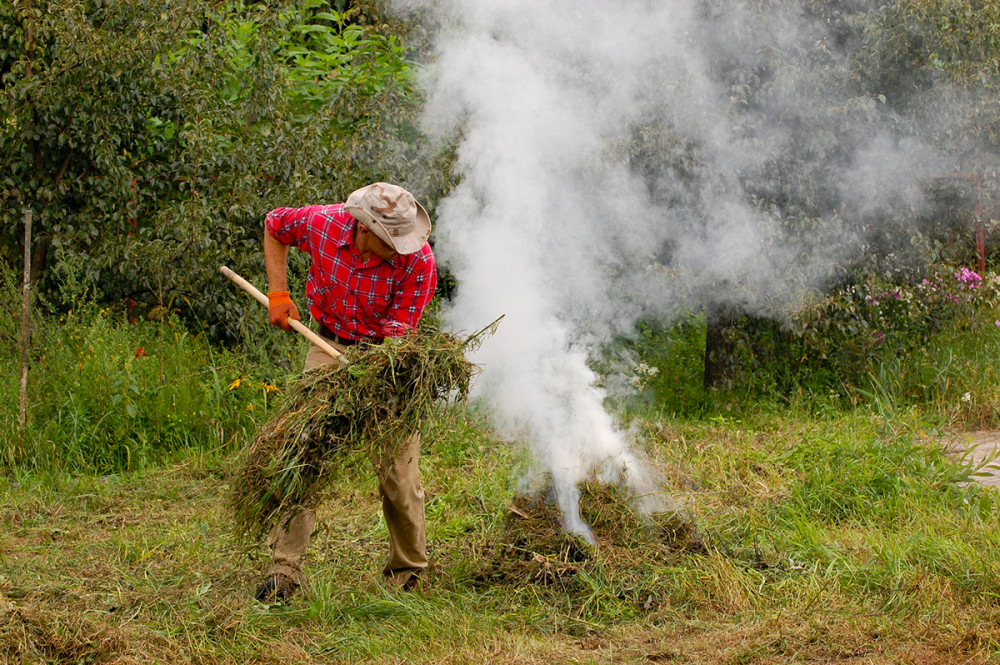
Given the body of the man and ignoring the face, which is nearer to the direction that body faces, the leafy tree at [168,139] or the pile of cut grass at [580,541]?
the pile of cut grass

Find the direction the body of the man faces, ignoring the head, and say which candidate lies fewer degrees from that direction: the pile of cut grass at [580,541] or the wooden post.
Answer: the pile of cut grass

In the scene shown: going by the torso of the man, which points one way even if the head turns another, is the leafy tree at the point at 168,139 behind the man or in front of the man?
behind

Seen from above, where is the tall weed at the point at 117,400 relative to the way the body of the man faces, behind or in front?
behind

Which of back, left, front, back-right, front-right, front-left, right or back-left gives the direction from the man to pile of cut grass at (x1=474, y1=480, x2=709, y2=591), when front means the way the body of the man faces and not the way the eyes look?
left

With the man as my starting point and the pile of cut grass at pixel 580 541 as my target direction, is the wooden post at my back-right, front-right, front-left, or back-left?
back-left

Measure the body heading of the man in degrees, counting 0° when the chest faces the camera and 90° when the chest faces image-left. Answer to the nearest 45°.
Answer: approximately 0°

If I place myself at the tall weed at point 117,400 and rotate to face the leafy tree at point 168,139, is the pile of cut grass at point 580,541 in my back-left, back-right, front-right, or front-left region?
back-right

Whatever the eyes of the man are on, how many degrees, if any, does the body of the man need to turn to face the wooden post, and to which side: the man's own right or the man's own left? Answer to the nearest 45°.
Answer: approximately 135° to the man's own right
